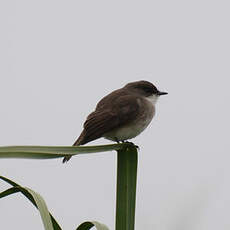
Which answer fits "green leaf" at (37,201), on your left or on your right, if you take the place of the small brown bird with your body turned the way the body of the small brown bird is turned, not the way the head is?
on your right

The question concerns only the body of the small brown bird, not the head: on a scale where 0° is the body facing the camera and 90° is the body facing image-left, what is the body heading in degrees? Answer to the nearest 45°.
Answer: approximately 270°
